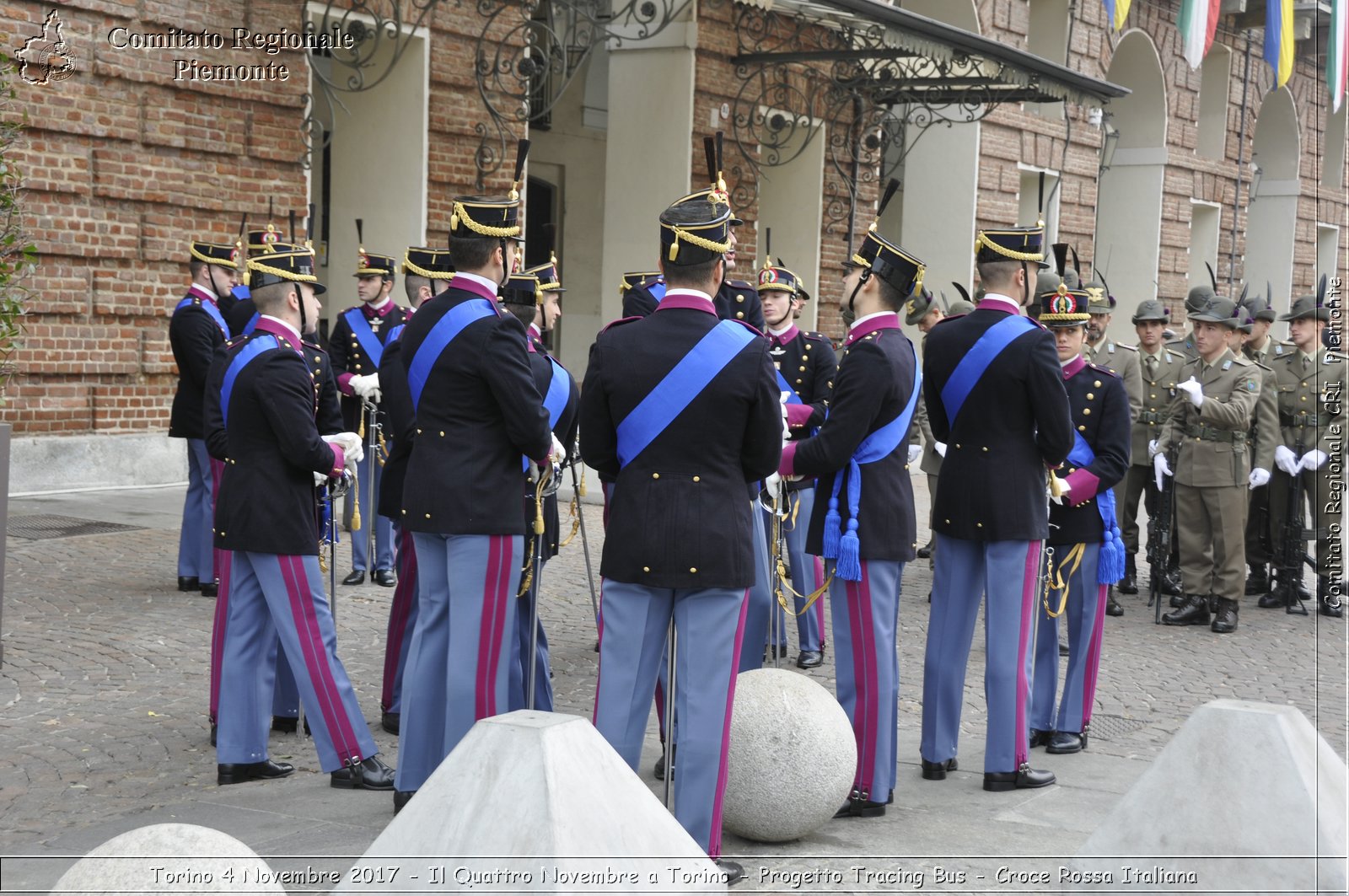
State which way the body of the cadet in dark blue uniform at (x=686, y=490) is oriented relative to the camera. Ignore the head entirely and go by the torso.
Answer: away from the camera

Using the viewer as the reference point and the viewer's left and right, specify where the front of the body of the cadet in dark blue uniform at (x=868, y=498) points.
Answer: facing away from the viewer and to the left of the viewer

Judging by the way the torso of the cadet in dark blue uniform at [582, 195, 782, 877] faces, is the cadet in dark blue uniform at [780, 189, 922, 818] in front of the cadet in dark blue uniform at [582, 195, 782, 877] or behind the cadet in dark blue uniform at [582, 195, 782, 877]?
in front

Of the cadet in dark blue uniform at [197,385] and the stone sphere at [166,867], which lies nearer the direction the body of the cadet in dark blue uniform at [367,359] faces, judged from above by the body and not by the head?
the stone sphere

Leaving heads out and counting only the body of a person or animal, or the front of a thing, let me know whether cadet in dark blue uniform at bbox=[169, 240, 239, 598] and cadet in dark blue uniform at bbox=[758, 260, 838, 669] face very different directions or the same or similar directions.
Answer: very different directions

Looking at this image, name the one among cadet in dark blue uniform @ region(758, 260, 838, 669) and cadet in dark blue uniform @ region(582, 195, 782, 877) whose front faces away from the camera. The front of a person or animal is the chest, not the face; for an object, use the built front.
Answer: cadet in dark blue uniform @ region(582, 195, 782, 877)

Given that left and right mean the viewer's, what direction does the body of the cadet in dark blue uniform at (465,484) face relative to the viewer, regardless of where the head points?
facing away from the viewer and to the right of the viewer

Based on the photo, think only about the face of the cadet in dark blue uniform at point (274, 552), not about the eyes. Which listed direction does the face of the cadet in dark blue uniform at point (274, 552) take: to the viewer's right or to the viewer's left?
to the viewer's right

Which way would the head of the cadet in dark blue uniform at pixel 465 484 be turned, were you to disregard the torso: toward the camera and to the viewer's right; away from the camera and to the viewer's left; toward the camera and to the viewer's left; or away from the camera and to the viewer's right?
away from the camera and to the viewer's right

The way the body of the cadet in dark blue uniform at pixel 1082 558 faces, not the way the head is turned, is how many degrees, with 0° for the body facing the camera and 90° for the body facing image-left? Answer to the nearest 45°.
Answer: approximately 45°

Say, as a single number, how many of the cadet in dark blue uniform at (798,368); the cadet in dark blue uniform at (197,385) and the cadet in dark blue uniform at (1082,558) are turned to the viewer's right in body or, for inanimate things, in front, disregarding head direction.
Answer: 1

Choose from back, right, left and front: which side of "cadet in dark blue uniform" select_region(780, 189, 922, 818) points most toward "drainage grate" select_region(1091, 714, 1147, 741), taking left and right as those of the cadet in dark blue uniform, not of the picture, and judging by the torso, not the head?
right

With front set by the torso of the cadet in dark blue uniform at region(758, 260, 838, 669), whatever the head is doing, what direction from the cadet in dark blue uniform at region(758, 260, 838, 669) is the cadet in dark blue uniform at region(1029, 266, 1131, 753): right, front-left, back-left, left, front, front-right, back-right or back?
left

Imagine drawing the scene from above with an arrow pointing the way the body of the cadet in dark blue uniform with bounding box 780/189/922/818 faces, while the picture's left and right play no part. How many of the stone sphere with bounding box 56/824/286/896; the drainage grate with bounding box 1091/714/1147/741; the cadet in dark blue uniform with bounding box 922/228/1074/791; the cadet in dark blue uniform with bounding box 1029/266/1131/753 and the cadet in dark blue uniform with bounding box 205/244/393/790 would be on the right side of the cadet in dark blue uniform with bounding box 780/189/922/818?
3

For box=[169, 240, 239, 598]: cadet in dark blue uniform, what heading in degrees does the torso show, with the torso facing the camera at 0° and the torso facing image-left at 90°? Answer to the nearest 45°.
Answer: approximately 270°
